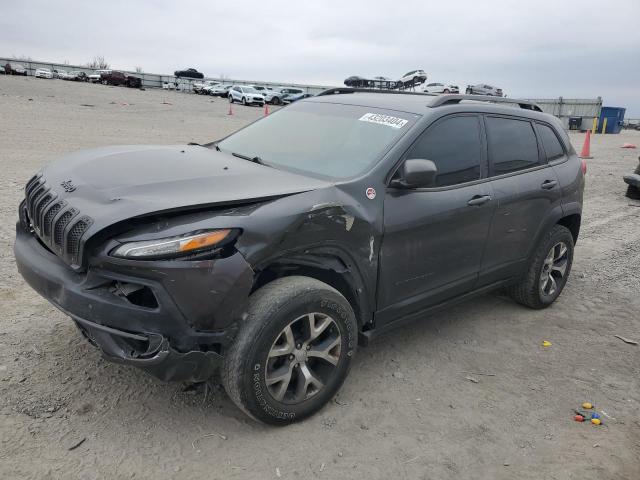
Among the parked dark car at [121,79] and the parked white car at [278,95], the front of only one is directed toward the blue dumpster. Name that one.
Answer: the parked dark car

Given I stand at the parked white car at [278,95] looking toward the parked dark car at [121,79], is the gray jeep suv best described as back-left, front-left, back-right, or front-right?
back-left

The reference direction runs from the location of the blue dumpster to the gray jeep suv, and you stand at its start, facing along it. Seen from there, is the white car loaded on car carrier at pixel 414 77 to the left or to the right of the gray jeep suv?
right

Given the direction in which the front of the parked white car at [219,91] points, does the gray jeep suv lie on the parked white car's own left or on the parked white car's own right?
on the parked white car's own left

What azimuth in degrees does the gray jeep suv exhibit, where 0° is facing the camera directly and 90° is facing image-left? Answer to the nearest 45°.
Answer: approximately 45°

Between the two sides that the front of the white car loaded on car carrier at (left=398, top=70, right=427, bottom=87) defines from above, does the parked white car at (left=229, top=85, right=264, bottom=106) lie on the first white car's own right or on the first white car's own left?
on the first white car's own right

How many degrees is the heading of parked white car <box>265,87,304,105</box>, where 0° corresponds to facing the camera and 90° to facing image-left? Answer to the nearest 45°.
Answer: approximately 45°
